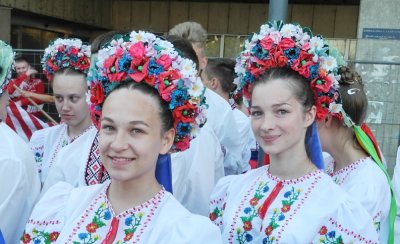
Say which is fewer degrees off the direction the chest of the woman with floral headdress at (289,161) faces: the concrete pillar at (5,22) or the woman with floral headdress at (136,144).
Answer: the woman with floral headdress

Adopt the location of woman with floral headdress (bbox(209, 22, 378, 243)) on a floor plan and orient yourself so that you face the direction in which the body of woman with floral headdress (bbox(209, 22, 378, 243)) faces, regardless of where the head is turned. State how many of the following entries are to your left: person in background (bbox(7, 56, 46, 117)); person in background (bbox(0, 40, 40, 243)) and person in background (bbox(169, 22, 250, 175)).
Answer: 0

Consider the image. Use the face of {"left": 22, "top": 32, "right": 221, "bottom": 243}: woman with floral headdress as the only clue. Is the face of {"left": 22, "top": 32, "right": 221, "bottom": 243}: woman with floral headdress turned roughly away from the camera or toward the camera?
toward the camera

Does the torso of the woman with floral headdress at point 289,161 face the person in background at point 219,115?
no

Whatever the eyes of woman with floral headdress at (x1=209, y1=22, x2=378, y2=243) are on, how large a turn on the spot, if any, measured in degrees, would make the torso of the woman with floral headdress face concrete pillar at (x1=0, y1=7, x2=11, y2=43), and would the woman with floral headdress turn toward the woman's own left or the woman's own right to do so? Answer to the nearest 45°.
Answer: approximately 90° to the woman's own right

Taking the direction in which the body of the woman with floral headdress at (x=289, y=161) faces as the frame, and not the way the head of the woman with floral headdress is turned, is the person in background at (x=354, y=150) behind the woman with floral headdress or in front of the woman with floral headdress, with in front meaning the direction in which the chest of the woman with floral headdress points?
behind

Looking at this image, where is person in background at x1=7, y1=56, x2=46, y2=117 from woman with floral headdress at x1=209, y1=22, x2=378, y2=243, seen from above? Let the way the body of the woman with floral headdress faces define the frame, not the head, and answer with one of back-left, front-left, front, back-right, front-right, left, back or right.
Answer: right

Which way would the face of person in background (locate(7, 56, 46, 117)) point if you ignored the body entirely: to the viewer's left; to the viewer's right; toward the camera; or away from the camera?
toward the camera

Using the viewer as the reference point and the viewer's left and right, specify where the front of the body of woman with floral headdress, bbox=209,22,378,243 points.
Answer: facing the viewer and to the left of the viewer

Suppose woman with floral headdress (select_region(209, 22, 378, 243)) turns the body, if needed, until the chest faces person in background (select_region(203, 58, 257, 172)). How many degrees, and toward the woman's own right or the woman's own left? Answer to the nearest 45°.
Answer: approximately 135° to the woman's own right
